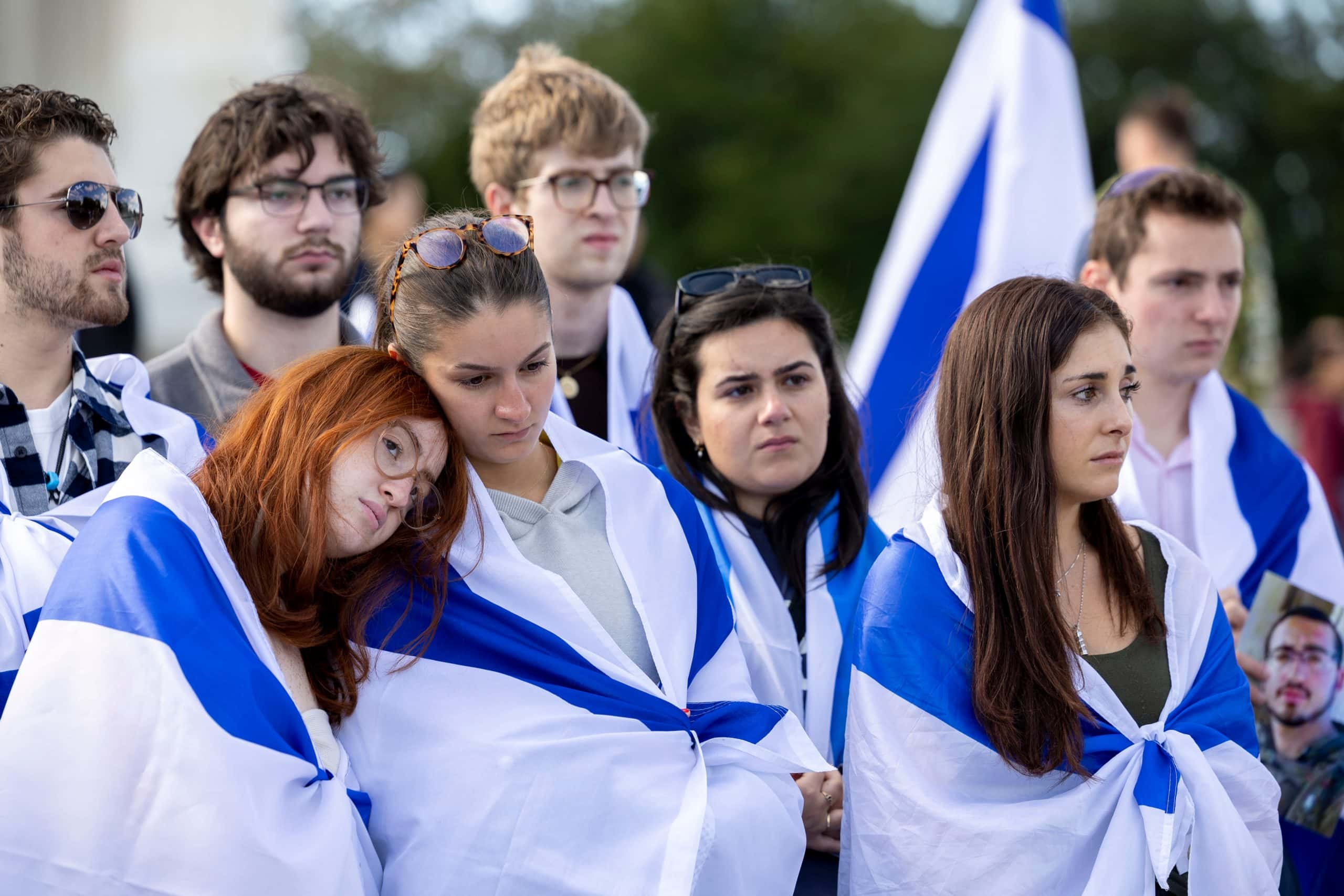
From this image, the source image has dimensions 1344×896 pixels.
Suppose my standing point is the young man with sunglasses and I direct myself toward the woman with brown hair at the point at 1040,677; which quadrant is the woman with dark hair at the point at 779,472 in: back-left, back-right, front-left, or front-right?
front-left

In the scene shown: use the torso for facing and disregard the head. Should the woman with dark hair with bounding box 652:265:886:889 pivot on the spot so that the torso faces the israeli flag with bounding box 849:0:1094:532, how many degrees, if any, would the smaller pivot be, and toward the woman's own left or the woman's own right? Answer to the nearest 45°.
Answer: approximately 135° to the woman's own left

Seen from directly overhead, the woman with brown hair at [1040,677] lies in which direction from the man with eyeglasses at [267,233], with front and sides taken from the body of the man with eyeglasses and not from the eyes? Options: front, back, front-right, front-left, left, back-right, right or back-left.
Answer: front

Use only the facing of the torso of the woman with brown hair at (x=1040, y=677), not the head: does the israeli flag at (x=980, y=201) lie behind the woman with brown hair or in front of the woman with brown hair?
behind

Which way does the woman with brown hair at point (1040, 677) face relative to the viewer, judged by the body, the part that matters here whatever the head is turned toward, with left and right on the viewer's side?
facing the viewer and to the right of the viewer

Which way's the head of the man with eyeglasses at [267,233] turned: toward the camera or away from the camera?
toward the camera

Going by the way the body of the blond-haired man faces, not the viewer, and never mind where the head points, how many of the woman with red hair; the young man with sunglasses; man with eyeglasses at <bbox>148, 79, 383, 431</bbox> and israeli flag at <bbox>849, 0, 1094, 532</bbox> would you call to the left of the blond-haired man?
1

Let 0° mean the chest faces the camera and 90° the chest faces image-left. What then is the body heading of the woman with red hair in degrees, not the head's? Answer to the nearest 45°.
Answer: approximately 315°

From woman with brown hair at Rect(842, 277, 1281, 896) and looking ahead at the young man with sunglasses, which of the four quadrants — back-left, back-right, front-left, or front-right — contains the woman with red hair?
front-left

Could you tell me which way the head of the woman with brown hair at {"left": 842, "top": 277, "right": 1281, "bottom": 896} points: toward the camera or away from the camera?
toward the camera

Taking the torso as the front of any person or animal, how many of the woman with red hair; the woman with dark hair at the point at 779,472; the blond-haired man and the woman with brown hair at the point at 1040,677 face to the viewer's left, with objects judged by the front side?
0

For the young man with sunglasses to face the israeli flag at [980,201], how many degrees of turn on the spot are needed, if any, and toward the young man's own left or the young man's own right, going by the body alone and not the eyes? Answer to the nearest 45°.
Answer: approximately 90° to the young man's own left

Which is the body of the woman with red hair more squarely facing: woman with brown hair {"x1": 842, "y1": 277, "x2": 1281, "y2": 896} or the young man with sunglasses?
the woman with brown hair

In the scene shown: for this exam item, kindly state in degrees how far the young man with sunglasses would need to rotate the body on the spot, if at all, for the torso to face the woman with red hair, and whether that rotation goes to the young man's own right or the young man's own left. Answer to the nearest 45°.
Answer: approximately 45° to the young man's own right

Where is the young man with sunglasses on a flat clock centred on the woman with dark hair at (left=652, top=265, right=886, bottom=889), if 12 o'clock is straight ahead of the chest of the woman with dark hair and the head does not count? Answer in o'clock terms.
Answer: The young man with sunglasses is roughly at 4 o'clock from the woman with dark hair.
